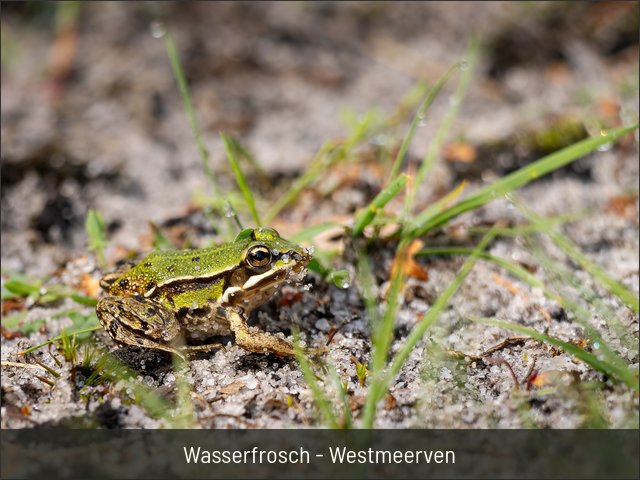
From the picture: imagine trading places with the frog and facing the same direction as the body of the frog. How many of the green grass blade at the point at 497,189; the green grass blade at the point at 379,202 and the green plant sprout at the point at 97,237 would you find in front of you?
2

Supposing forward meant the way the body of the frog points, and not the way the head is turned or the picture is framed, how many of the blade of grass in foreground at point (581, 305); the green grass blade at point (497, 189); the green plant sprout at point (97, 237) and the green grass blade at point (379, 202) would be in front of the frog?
3

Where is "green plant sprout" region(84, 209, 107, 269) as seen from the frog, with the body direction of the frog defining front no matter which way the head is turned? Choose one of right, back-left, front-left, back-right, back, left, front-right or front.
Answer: back-left

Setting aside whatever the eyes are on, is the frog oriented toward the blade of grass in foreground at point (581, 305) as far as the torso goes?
yes

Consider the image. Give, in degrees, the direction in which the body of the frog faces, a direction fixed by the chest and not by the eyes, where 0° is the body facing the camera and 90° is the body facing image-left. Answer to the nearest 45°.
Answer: approximately 270°
